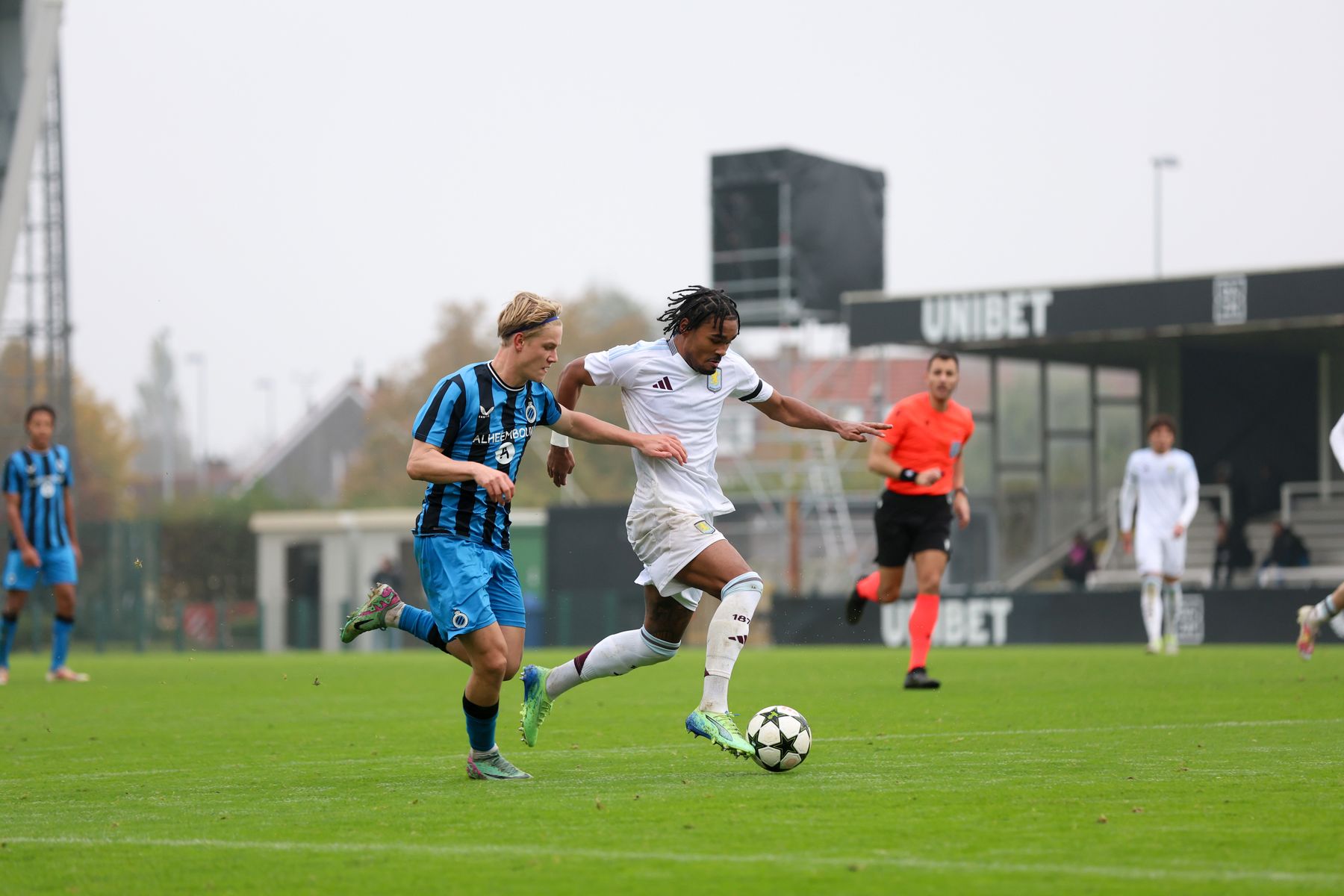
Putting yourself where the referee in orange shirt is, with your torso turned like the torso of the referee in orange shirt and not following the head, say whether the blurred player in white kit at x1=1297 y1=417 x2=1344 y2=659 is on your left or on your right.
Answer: on your left

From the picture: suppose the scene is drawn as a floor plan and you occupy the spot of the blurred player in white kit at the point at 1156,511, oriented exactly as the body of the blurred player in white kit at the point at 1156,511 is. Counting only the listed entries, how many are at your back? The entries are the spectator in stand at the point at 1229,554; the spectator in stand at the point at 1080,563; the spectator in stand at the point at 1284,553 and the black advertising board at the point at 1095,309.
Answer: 4

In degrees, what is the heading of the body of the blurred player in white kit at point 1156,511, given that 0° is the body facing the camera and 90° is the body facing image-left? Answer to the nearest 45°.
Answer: approximately 0°

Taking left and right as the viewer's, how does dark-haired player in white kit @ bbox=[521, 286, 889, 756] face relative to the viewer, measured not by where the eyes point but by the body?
facing the viewer and to the right of the viewer

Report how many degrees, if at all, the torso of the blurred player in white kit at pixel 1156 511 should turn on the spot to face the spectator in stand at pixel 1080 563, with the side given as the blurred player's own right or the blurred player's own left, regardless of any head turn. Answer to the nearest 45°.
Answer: approximately 180°

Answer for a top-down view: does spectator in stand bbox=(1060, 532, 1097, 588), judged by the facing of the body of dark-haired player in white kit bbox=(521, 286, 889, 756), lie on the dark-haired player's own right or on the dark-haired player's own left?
on the dark-haired player's own left

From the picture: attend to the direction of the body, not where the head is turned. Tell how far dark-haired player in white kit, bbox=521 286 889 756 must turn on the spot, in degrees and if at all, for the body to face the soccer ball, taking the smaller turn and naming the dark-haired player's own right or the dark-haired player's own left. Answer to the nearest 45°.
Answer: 0° — they already face it

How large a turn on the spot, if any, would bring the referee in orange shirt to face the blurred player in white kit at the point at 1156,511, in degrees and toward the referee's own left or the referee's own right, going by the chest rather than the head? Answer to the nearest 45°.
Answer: approximately 135° to the referee's own left
